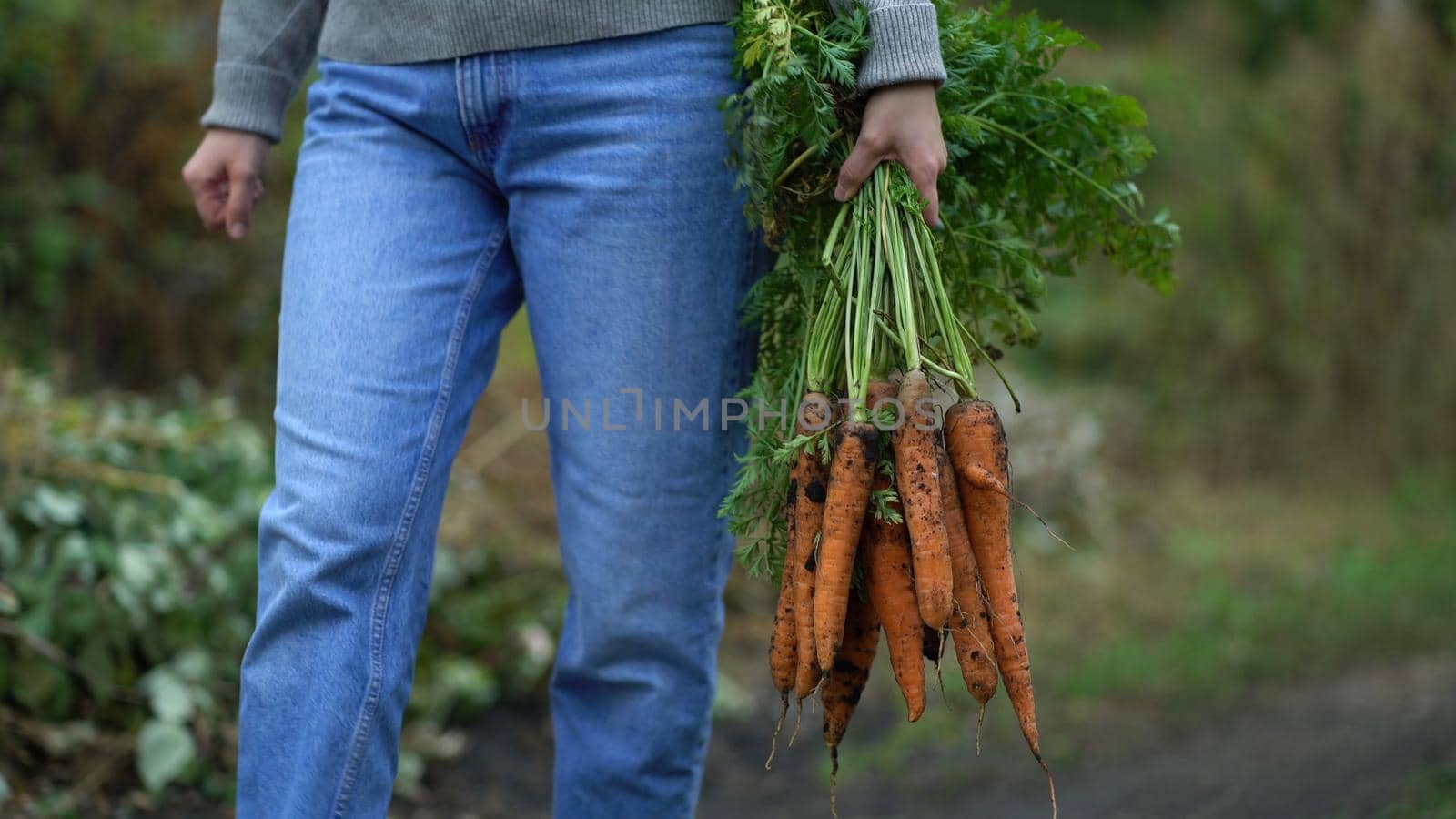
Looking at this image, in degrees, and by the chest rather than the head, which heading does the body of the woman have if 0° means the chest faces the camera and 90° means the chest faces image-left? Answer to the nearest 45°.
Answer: approximately 0°
